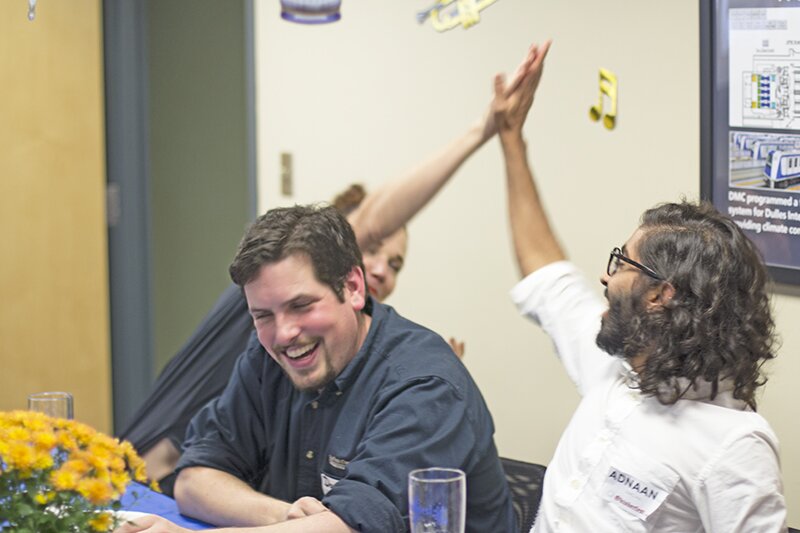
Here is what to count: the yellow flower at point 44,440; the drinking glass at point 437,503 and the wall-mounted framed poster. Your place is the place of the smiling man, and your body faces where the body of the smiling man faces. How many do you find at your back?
1

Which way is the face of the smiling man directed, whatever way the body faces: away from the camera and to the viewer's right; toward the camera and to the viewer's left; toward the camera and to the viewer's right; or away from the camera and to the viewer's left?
toward the camera and to the viewer's left

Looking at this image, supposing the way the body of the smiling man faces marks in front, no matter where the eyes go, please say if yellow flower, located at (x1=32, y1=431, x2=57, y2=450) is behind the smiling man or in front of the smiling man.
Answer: in front

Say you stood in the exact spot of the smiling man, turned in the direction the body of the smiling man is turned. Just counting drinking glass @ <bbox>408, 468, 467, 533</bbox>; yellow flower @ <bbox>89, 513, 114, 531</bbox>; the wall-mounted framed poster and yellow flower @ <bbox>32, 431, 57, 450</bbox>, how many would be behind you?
1

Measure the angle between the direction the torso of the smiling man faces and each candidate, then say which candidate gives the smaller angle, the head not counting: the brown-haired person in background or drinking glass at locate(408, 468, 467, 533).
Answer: the drinking glass

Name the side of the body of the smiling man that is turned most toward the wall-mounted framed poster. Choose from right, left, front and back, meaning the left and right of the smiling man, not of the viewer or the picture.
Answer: back

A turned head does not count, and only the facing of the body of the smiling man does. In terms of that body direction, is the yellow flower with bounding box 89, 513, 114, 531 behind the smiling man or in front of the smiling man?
in front

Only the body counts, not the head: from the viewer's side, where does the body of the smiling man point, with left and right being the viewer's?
facing the viewer and to the left of the viewer

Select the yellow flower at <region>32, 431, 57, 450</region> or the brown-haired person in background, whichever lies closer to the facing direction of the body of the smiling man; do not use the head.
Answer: the yellow flower

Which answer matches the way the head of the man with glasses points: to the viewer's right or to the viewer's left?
to the viewer's left
